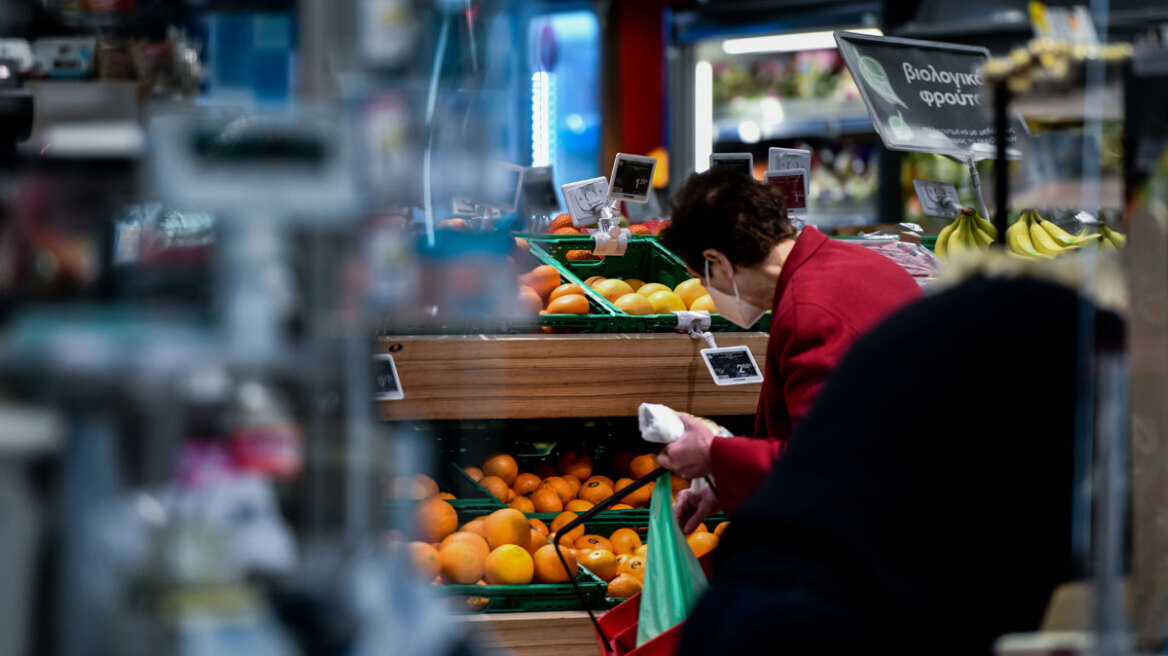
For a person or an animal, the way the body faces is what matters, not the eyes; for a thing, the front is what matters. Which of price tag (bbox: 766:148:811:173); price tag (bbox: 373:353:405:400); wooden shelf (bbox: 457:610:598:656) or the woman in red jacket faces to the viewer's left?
the woman in red jacket

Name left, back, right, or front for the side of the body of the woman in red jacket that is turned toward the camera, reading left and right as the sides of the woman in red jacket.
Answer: left

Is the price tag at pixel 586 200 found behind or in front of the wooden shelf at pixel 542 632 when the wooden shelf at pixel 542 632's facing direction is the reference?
behind

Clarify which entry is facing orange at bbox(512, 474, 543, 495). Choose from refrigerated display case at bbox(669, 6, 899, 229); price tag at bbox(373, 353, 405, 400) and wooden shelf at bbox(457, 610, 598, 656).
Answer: the refrigerated display case

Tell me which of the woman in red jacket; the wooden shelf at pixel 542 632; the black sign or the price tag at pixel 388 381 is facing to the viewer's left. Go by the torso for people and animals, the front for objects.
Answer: the woman in red jacket

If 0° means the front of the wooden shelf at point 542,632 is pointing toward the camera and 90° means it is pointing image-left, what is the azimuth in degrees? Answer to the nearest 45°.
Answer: approximately 0°
